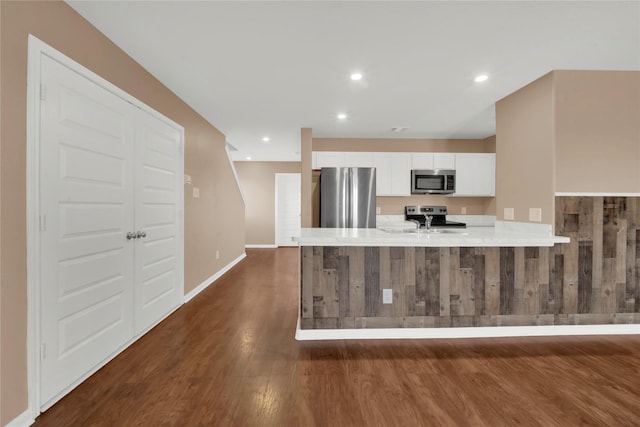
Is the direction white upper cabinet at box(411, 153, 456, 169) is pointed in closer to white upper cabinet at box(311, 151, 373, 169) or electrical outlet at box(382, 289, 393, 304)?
the electrical outlet

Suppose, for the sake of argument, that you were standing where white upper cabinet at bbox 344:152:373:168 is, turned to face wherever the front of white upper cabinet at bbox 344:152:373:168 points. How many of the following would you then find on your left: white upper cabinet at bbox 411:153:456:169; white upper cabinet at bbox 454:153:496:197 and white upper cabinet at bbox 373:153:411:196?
3

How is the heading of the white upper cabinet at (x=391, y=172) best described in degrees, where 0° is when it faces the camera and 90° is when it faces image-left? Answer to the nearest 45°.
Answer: approximately 0°

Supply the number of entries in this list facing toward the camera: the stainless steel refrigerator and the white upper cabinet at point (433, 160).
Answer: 2

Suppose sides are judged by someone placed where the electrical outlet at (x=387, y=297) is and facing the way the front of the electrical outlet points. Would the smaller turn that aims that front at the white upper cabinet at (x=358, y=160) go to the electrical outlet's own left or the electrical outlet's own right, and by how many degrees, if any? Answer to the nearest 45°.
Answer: approximately 180°

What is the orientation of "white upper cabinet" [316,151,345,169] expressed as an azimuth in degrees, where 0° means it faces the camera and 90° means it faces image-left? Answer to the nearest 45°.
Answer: approximately 0°
